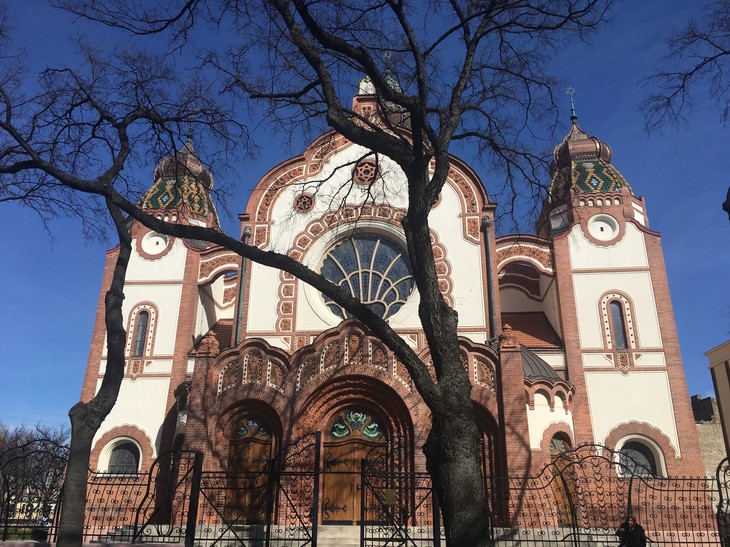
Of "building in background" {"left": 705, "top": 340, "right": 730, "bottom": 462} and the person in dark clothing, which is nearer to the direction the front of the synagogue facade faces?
the person in dark clothing

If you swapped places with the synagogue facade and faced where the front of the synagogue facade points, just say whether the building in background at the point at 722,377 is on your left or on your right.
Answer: on your left

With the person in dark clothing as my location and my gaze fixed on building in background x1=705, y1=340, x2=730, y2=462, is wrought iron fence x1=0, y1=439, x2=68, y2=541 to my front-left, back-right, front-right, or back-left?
back-left

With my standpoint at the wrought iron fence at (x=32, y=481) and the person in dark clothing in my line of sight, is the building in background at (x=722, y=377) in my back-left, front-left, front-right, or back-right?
front-left

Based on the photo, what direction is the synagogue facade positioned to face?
toward the camera

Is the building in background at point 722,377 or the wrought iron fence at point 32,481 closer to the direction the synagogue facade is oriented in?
the wrought iron fence

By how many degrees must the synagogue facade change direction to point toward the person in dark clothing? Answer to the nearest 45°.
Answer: approximately 45° to its left
